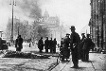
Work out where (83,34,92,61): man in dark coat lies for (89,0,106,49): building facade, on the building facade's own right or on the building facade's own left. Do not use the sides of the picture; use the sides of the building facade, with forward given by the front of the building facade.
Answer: on the building facade's own left

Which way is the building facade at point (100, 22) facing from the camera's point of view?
to the viewer's left
